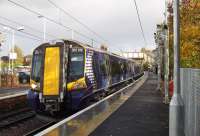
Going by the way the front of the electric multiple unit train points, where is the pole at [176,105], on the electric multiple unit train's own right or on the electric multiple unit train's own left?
on the electric multiple unit train's own left

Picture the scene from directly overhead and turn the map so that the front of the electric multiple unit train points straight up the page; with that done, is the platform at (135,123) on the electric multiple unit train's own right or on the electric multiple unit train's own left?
on the electric multiple unit train's own left

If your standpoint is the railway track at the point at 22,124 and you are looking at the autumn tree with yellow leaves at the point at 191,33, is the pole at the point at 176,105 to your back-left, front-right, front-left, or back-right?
front-right

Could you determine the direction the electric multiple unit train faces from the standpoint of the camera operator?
facing the viewer and to the left of the viewer

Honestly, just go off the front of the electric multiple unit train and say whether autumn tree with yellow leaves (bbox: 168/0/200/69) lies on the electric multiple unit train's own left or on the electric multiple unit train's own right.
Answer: on the electric multiple unit train's own left
